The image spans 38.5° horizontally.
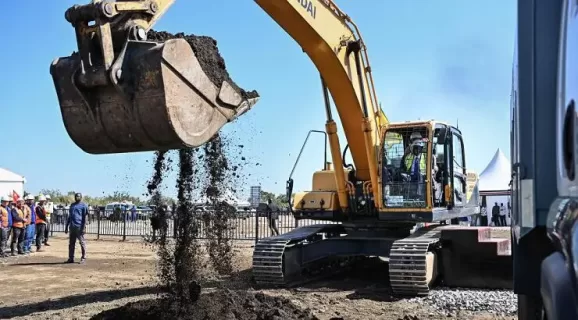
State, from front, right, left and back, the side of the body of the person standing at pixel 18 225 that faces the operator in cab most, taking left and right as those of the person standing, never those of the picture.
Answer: front

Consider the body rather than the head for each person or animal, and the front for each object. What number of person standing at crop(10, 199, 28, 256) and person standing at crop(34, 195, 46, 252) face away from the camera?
0

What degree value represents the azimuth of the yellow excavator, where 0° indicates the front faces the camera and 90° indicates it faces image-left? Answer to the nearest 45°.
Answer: approximately 45°

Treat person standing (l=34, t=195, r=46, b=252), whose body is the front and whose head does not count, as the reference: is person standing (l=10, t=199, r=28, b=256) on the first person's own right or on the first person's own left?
on the first person's own right

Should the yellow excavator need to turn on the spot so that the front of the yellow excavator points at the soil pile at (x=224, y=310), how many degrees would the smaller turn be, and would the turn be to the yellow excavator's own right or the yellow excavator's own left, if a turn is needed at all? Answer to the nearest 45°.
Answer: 0° — it already faces it

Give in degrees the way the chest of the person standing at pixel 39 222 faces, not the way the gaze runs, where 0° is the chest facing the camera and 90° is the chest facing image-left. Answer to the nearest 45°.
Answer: approximately 315°

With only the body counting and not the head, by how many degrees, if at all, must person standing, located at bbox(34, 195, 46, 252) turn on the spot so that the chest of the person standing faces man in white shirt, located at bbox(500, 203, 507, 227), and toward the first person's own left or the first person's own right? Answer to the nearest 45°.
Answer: approximately 45° to the first person's own left

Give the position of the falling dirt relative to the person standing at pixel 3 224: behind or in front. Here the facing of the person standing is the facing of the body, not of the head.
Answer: in front

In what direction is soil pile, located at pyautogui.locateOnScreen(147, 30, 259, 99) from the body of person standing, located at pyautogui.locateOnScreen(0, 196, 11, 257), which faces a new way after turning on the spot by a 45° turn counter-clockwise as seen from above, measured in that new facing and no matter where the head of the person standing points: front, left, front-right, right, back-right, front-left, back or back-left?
right

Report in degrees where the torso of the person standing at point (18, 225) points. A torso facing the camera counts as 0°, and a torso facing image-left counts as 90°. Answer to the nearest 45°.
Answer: approximately 315°

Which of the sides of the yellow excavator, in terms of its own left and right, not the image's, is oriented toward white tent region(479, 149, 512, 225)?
back
